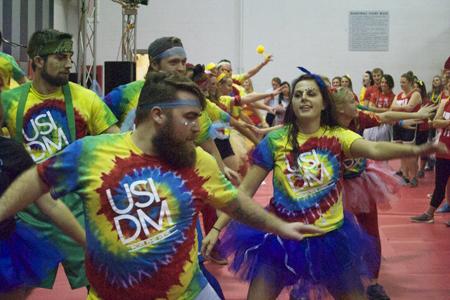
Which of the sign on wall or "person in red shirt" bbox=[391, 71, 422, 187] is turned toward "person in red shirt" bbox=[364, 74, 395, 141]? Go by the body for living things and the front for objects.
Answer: the sign on wall

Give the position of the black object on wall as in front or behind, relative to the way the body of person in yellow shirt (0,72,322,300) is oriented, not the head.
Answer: behind

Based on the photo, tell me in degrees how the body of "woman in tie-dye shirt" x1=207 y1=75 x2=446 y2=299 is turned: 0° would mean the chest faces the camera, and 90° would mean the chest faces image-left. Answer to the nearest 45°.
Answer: approximately 0°

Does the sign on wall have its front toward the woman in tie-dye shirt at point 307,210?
yes

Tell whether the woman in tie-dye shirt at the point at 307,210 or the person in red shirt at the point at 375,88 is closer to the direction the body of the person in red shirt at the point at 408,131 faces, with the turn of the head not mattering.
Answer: the woman in tie-dye shirt

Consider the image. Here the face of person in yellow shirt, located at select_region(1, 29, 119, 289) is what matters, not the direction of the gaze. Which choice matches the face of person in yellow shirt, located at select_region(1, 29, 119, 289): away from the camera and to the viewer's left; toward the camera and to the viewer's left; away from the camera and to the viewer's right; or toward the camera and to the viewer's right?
toward the camera and to the viewer's right

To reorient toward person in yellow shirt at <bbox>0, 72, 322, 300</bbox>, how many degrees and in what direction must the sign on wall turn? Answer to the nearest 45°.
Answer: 0° — it already faces them

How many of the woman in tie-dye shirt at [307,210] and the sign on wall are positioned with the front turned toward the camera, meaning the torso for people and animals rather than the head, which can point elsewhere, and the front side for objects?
2
